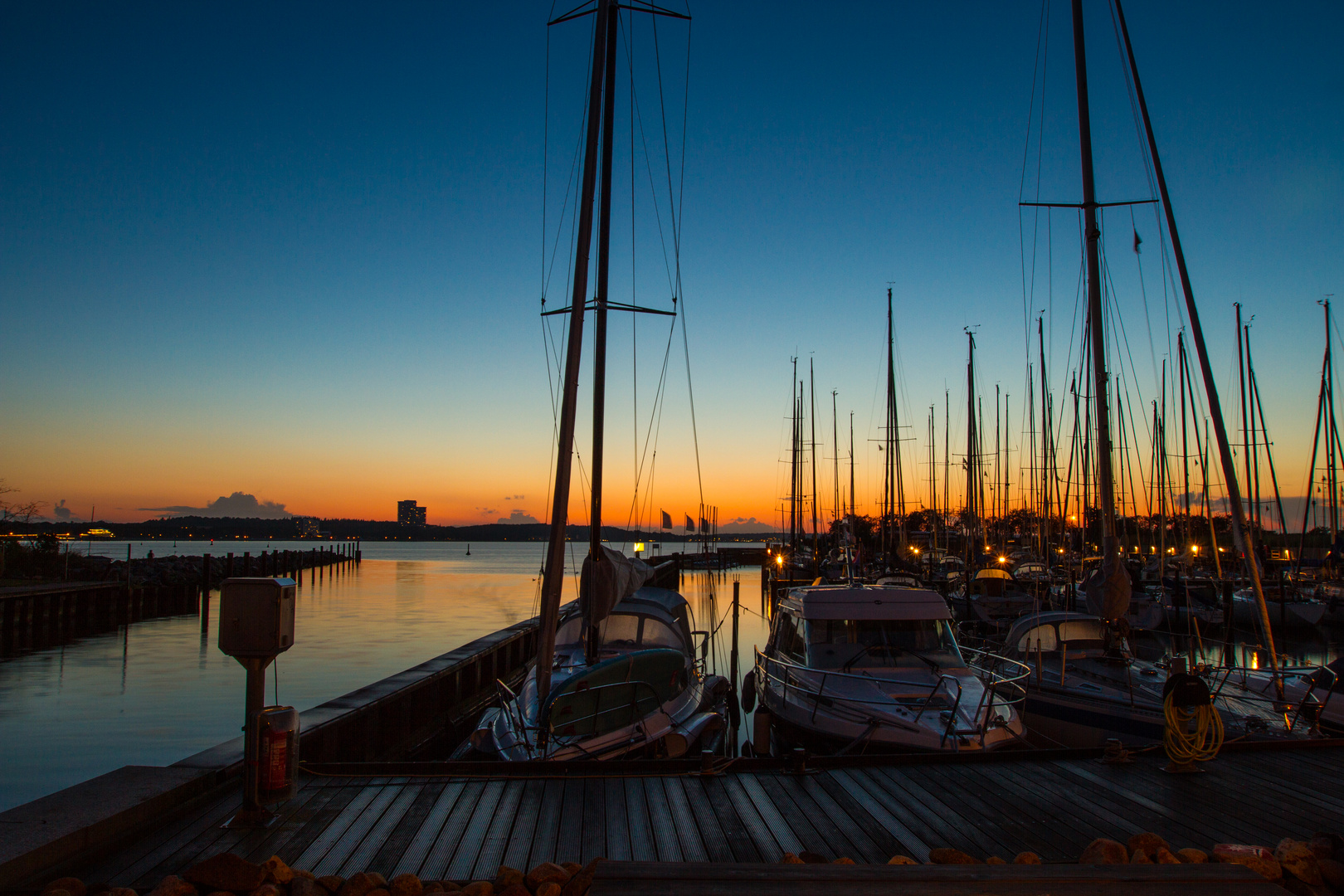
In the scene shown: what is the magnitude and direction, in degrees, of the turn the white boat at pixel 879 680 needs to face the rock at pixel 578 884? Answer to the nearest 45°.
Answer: approximately 45° to its right

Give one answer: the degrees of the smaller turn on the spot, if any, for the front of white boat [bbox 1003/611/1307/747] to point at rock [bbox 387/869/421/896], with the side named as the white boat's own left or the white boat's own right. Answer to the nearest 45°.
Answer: approximately 45° to the white boat's own right

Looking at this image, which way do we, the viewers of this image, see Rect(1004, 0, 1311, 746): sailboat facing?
facing the viewer and to the right of the viewer

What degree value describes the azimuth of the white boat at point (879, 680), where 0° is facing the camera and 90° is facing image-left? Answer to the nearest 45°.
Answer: approximately 315°

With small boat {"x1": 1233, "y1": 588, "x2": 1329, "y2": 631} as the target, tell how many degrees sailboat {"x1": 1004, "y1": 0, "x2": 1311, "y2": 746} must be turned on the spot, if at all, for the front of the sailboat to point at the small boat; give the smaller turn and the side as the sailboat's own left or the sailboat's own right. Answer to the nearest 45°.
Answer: approximately 135° to the sailboat's own left

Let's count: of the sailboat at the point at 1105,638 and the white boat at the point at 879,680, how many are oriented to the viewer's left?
0

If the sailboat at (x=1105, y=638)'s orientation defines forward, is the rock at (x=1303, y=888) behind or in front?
in front
